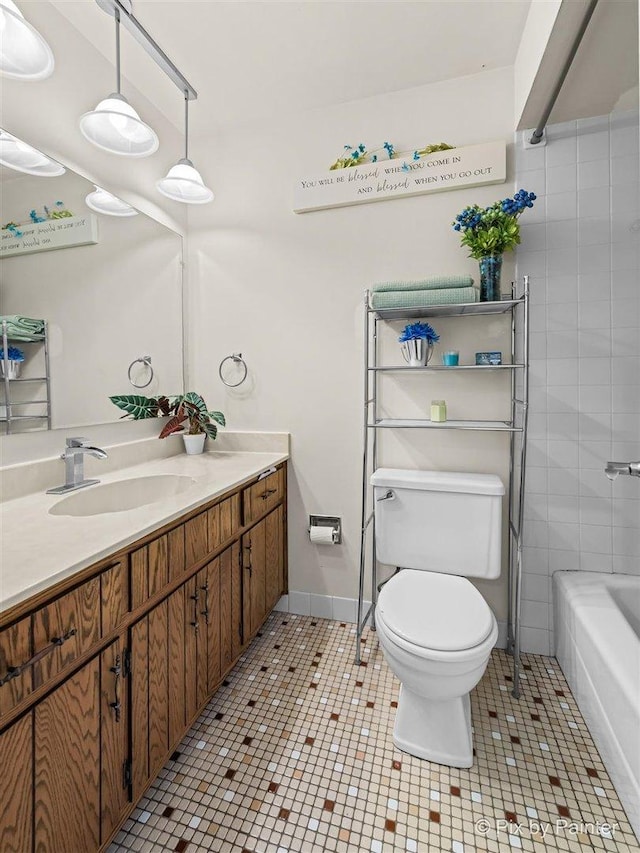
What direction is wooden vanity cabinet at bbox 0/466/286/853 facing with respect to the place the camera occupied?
facing the viewer and to the right of the viewer

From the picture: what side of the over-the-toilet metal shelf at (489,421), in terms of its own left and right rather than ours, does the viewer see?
front

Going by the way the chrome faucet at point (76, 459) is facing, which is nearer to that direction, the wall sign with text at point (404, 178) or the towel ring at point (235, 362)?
the wall sign with text

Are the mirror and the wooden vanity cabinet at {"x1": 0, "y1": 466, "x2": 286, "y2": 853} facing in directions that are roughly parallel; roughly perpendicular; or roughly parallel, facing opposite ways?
roughly parallel

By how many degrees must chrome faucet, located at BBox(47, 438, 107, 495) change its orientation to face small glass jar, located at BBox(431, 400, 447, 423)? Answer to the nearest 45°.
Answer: approximately 45° to its left

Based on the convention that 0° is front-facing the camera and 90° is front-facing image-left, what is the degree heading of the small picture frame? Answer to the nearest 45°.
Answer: approximately 0°

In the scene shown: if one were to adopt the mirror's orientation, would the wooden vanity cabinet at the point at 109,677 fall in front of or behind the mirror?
in front

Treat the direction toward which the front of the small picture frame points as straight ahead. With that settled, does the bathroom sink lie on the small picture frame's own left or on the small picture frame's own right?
on the small picture frame's own right

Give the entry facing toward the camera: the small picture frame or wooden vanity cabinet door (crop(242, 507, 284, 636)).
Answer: the small picture frame

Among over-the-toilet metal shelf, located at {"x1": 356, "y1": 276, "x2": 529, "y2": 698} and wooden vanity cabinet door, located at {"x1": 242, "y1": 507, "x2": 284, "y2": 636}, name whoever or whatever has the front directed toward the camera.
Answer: the over-the-toilet metal shelf

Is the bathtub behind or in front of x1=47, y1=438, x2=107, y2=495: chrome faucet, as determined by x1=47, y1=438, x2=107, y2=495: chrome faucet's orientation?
in front

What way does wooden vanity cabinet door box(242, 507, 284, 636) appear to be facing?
to the viewer's right

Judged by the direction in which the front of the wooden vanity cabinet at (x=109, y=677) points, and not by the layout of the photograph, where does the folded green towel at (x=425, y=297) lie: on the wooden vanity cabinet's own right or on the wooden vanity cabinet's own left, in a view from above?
on the wooden vanity cabinet's own left
